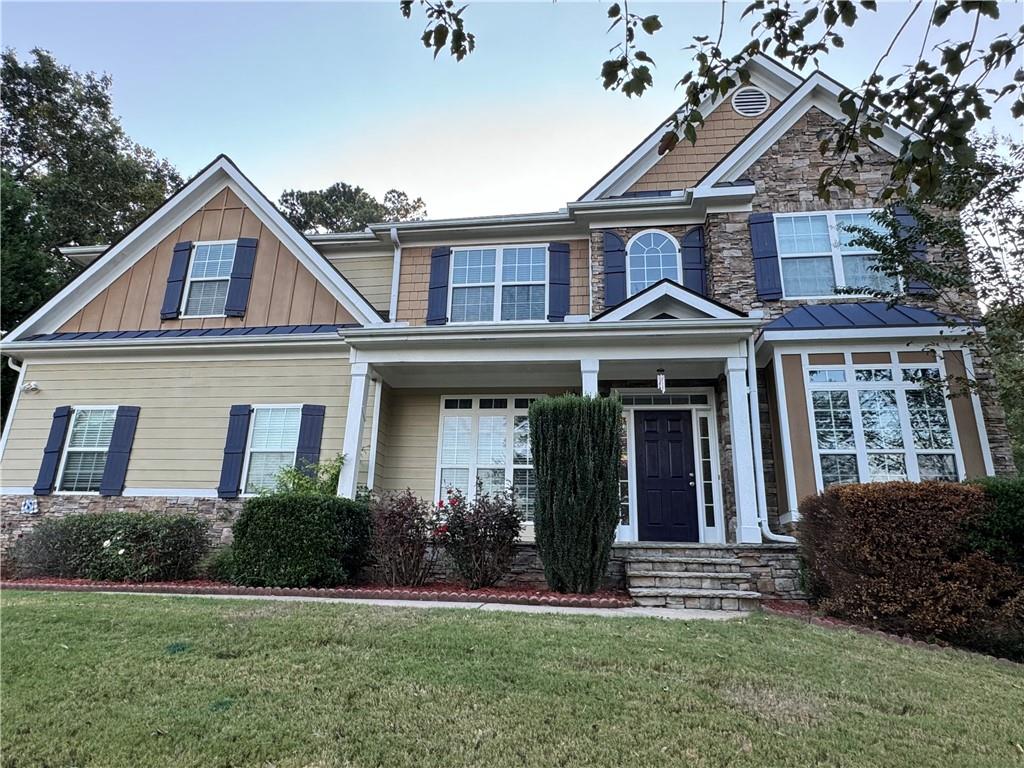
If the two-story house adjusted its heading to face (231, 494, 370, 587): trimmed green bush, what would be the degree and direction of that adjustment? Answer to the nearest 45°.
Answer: approximately 45° to its right

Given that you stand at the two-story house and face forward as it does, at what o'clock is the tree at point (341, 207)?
The tree is roughly at 5 o'clock from the two-story house.

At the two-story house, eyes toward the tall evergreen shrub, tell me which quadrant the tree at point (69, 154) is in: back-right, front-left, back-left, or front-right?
back-right

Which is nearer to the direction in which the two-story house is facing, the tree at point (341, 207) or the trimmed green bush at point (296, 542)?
the trimmed green bush

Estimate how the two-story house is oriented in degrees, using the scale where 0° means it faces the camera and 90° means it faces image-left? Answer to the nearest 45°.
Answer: approximately 0°

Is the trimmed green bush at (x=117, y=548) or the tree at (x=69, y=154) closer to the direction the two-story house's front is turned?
the trimmed green bush

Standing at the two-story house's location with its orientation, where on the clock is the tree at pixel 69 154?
The tree is roughly at 4 o'clock from the two-story house.

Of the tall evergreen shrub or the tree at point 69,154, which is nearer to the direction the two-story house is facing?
the tall evergreen shrub
